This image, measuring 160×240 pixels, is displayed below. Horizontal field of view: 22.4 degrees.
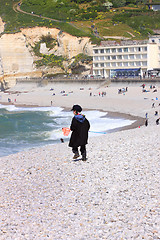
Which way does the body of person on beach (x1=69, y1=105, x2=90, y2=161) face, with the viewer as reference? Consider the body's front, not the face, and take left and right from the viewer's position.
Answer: facing away from the viewer and to the left of the viewer
